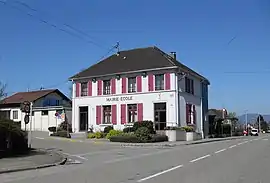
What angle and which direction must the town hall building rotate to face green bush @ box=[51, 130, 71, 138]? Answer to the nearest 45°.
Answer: approximately 45° to its right

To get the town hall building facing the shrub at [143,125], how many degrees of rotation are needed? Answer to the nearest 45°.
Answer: approximately 45° to its left

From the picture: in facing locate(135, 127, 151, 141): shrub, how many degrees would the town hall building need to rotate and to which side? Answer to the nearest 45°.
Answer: approximately 45° to its left

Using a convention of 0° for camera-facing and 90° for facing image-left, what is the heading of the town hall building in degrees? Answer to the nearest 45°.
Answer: approximately 45°

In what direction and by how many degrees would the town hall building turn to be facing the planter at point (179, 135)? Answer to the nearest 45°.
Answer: approximately 90° to its left
